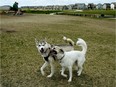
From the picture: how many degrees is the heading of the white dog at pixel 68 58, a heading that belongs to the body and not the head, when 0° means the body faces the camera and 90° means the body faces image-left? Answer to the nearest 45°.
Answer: approximately 45°
